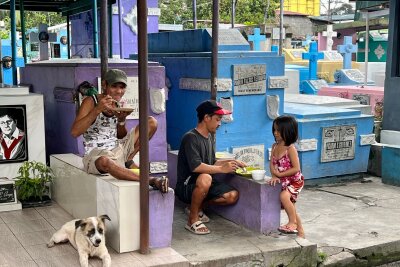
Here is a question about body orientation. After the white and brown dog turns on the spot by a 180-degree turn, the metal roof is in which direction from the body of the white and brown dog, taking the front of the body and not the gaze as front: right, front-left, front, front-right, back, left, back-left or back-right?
front-right

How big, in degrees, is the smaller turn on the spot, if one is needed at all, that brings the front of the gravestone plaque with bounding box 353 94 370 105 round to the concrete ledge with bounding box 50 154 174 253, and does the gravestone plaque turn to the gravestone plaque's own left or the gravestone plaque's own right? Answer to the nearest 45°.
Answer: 0° — it already faces it

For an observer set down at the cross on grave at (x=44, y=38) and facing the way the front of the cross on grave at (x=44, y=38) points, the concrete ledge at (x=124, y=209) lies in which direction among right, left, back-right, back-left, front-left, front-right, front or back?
front

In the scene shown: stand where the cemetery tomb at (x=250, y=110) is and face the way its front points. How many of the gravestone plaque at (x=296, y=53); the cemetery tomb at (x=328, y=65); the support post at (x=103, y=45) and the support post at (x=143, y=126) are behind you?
2

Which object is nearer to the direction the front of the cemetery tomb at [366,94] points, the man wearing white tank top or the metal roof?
the man wearing white tank top

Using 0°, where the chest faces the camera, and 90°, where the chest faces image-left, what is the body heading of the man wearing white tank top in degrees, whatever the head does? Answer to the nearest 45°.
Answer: approximately 315°

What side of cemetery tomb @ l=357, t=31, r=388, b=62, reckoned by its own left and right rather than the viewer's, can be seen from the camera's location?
front

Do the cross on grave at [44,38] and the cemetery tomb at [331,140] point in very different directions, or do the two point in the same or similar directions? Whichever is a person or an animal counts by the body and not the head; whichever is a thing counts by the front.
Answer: same or similar directions

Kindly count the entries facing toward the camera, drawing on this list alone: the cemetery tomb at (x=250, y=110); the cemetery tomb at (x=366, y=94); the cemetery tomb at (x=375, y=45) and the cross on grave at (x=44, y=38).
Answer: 4

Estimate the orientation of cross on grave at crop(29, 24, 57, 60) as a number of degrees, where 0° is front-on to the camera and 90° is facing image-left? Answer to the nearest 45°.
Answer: approximately 0°

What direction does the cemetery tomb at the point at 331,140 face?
toward the camera

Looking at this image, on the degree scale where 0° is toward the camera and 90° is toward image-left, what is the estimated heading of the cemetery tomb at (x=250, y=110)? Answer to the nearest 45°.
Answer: approximately 0°

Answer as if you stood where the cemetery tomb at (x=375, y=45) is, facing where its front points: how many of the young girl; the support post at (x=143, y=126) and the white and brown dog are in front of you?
3

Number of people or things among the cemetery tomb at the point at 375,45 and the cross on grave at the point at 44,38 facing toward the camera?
2
